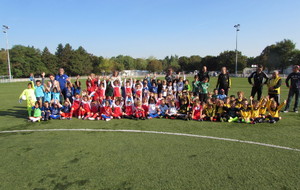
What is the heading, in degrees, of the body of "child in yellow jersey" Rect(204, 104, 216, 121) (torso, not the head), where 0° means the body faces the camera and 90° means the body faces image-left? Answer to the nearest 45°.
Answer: approximately 0°

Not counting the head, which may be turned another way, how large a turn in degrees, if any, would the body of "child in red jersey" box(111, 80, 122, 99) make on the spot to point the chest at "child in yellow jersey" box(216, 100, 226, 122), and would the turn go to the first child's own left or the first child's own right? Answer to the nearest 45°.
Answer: approximately 45° to the first child's own left

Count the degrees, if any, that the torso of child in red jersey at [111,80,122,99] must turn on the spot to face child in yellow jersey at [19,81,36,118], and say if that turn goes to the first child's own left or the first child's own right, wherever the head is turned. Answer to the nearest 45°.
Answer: approximately 90° to the first child's own right

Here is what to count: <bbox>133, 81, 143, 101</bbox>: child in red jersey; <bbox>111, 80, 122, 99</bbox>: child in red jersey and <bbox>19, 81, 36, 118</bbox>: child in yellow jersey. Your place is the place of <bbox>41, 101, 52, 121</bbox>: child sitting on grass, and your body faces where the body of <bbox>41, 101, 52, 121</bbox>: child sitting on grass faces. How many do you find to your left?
2
